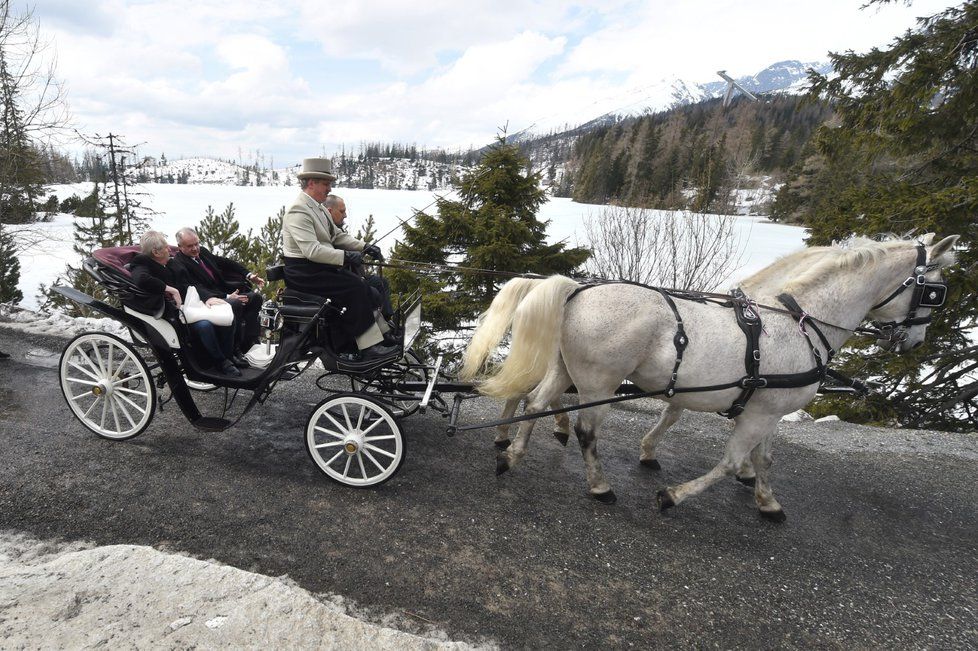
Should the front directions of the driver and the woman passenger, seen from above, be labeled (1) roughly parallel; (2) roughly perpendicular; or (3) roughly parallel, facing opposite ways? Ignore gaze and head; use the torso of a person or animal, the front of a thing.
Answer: roughly parallel

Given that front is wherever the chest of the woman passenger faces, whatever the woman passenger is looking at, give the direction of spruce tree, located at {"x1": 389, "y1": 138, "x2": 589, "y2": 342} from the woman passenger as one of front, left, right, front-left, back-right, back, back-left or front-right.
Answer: front-left

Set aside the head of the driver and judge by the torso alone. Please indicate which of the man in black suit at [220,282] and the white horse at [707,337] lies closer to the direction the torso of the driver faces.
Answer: the white horse

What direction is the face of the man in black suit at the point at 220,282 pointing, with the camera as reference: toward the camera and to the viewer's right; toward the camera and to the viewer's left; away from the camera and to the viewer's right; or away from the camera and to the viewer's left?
toward the camera and to the viewer's right

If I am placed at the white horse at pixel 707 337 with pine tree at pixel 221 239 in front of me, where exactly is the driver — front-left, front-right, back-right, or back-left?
front-left

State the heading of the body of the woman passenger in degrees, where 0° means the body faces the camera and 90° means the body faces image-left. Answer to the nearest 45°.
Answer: approximately 270°

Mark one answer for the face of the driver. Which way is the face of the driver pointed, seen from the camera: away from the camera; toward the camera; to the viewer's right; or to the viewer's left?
to the viewer's right

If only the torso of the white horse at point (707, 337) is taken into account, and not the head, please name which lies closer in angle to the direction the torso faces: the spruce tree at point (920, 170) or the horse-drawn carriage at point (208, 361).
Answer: the spruce tree

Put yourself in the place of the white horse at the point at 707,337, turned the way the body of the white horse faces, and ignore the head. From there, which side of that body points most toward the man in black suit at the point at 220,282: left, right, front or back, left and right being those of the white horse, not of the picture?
back

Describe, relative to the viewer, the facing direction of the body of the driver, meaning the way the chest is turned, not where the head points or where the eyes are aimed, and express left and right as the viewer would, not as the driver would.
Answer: facing to the right of the viewer

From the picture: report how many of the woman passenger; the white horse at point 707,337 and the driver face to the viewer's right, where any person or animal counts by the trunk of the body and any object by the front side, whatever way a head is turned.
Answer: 3

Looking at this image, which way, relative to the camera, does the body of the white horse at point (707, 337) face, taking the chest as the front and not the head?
to the viewer's right

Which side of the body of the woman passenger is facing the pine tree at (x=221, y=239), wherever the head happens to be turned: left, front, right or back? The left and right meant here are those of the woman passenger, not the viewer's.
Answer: left

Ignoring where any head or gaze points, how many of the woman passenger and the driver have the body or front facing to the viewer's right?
2
